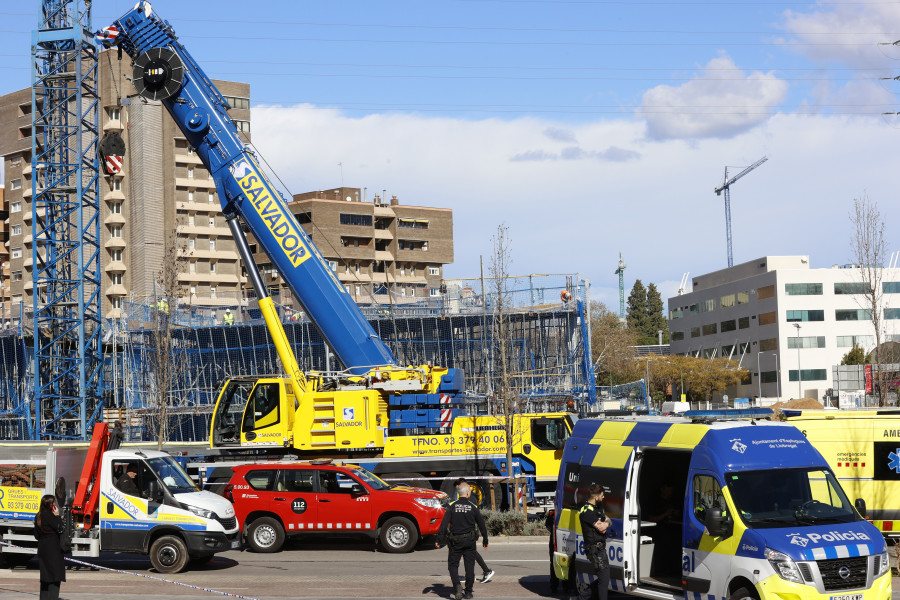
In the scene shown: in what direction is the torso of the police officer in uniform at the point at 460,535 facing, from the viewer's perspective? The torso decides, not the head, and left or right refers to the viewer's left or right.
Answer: facing away from the viewer

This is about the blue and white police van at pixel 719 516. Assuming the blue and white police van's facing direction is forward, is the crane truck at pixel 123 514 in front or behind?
behind

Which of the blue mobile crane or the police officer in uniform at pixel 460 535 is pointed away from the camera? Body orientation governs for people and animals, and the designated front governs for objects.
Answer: the police officer in uniform

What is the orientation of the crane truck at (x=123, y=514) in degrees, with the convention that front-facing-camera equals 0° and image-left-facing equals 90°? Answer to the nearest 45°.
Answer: approximately 270°

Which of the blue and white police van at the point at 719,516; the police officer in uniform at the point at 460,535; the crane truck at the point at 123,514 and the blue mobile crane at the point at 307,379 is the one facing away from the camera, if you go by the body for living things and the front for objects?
the police officer in uniform

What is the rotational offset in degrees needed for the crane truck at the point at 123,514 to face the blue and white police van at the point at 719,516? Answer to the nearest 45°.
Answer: approximately 45° to its right

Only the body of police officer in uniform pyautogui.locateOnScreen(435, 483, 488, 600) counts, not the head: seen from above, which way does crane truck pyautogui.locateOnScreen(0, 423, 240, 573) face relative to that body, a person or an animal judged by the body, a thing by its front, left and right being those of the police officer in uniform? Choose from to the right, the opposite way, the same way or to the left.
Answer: to the right
